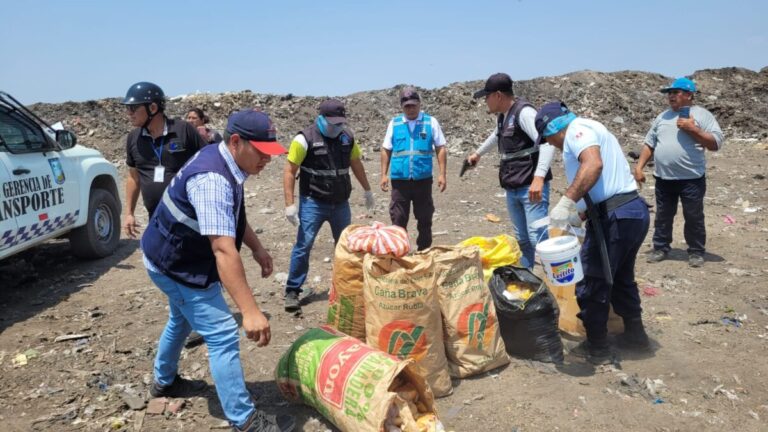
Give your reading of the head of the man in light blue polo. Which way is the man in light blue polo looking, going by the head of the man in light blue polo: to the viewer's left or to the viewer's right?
to the viewer's left

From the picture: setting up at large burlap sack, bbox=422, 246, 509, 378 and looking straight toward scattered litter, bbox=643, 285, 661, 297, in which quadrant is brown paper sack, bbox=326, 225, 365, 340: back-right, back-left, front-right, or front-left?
back-left

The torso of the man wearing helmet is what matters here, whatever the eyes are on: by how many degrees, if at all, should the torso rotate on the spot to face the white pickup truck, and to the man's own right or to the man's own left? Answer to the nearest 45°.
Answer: approximately 90° to the man's own right

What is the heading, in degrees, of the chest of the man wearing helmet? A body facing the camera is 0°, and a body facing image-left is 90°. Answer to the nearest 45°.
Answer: approximately 45°

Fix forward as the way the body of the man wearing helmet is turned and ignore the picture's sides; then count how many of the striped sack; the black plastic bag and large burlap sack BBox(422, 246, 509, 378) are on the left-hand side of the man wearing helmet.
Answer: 3

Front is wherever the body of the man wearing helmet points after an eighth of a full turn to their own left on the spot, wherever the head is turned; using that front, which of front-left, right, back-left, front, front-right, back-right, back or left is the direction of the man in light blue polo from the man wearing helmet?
front-left

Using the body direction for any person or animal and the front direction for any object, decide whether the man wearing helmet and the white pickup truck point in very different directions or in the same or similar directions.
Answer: very different directions
